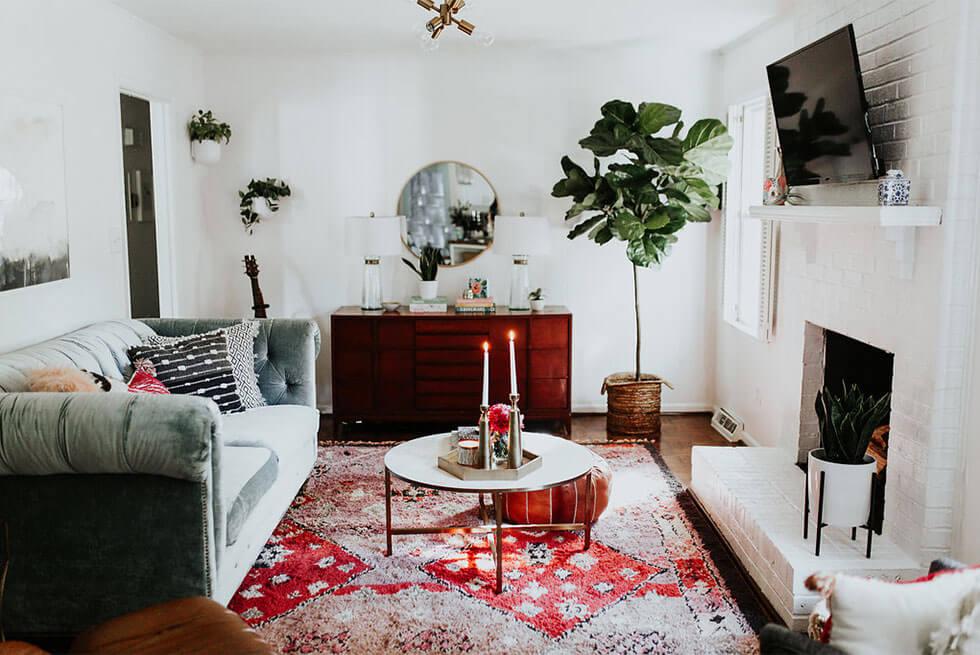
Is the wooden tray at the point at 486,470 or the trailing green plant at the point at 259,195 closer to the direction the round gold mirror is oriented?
the wooden tray

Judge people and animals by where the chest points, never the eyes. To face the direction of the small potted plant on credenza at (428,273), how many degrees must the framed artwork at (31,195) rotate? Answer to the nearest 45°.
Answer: approximately 90° to its left

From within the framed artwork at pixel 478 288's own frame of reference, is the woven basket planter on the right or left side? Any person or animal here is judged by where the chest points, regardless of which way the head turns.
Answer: on its left

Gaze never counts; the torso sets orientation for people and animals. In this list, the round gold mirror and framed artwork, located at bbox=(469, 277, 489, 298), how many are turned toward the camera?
2

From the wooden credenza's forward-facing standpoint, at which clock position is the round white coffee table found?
The round white coffee table is roughly at 12 o'clock from the wooden credenza.

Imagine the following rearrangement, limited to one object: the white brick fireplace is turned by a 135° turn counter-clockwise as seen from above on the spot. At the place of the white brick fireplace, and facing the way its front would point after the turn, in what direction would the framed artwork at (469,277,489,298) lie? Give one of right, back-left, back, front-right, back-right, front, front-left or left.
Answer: back-left

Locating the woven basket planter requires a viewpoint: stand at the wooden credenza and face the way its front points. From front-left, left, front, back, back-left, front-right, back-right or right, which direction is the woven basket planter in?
left

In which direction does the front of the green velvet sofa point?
to the viewer's right

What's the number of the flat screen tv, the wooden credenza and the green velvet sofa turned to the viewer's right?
1

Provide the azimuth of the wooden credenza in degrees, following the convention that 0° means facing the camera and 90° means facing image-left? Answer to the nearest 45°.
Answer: approximately 0°

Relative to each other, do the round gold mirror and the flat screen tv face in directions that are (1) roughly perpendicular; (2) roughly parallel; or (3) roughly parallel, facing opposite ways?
roughly perpendicular
